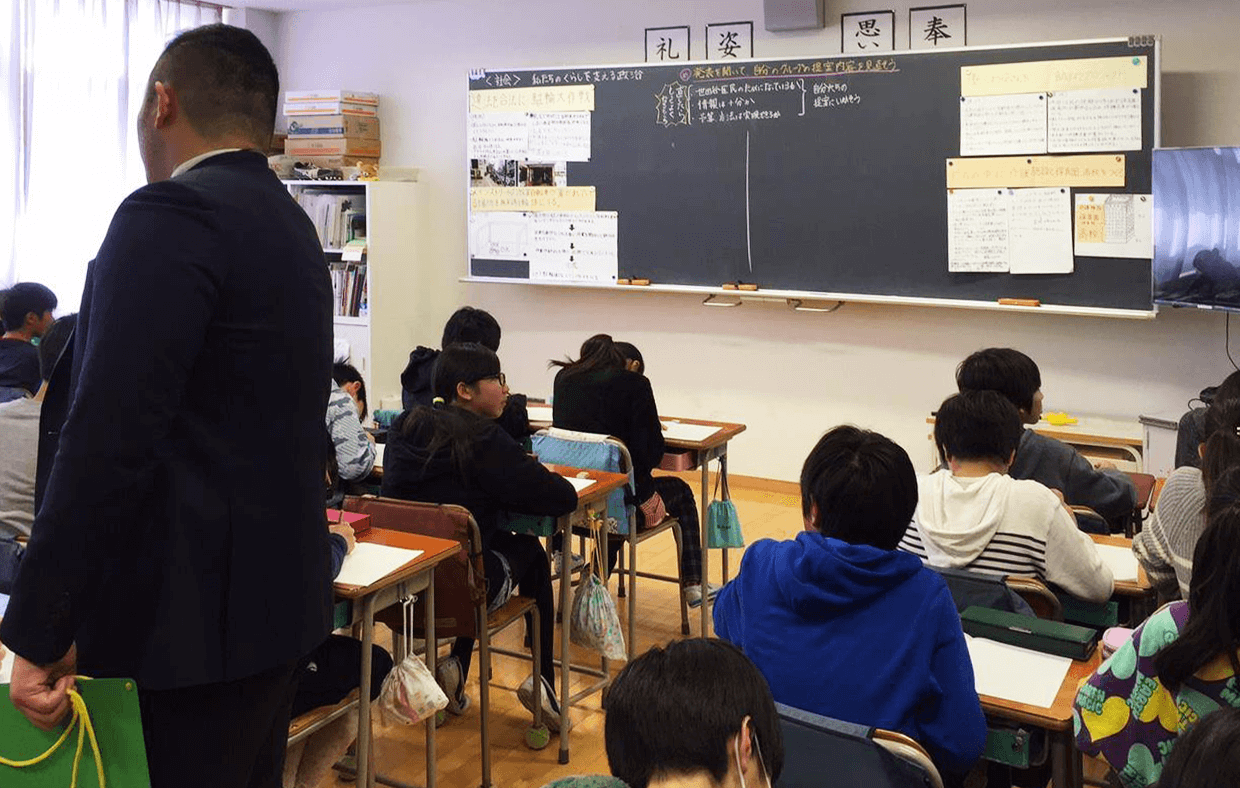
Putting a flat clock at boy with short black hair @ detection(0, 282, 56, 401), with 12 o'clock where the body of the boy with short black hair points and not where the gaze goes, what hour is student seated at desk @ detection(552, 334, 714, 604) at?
The student seated at desk is roughly at 3 o'clock from the boy with short black hair.

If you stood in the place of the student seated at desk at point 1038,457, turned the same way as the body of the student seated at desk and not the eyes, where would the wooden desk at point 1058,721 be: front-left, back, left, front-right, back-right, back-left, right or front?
back-right

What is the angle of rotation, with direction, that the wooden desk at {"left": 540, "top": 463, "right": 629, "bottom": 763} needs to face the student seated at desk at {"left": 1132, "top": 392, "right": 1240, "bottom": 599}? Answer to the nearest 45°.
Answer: approximately 90° to its left

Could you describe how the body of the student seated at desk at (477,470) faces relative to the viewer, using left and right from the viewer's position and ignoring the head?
facing away from the viewer and to the right of the viewer

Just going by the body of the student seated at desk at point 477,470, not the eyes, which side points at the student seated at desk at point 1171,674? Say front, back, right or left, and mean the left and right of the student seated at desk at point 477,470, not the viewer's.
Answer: right

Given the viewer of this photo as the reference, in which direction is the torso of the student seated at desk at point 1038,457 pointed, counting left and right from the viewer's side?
facing away from the viewer and to the right of the viewer

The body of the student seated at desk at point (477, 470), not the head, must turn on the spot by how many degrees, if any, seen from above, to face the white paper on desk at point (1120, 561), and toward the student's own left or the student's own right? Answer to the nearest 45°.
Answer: approximately 90° to the student's own right

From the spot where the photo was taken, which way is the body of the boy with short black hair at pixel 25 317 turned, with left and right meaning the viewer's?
facing away from the viewer and to the right of the viewer

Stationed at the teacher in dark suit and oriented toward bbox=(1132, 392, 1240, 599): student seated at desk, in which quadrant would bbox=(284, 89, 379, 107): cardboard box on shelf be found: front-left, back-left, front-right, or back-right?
front-left

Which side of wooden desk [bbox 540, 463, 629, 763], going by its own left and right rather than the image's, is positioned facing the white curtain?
right

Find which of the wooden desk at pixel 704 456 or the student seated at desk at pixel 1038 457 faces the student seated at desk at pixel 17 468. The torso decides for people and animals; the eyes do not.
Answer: the wooden desk

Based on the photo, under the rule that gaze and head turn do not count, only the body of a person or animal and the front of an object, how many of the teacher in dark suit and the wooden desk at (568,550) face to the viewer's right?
0

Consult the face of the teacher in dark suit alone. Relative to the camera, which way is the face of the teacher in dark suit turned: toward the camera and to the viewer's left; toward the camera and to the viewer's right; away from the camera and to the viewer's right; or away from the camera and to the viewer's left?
away from the camera and to the viewer's left

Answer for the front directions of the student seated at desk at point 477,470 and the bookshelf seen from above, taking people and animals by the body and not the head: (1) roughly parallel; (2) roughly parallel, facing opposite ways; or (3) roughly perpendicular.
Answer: roughly parallel, facing opposite ways

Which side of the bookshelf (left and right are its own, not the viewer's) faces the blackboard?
left

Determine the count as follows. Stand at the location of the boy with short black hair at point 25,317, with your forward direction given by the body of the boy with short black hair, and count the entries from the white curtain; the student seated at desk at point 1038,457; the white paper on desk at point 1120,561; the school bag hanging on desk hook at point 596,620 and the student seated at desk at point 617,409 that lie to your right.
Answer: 4
